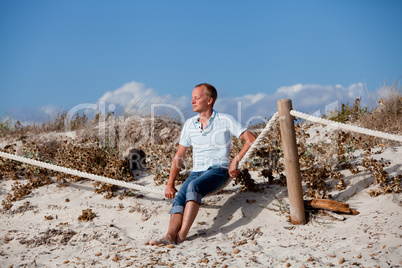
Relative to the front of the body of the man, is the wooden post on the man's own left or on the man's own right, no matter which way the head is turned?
on the man's own left

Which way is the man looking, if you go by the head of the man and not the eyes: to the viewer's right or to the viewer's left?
to the viewer's left

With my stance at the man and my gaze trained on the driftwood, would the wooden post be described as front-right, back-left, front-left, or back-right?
front-right

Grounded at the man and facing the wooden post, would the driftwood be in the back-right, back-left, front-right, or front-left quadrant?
front-left

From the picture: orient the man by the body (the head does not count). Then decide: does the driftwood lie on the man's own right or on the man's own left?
on the man's own left
